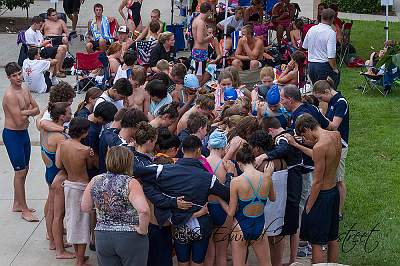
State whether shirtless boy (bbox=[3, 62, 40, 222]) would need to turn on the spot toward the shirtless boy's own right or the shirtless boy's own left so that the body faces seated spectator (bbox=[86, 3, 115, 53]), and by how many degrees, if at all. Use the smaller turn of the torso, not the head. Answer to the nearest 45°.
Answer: approximately 135° to the shirtless boy's own left

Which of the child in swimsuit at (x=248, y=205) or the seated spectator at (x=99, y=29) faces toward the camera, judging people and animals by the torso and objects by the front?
the seated spectator

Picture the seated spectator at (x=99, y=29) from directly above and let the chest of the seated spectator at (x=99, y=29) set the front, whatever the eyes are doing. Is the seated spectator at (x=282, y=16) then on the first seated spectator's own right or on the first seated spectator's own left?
on the first seated spectator's own left

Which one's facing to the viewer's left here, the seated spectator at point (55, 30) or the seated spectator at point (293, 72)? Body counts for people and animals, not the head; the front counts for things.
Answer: the seated spectator at point (293, 72)

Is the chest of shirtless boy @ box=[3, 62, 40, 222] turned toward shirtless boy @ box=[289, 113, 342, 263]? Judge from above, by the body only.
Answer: yes

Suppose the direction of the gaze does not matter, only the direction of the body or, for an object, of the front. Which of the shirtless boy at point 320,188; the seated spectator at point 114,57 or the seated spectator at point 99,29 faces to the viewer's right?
the seated spectator at point 114,57

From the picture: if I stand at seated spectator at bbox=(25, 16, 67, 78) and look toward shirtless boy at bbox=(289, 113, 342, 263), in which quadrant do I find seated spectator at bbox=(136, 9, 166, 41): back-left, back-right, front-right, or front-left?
front-left

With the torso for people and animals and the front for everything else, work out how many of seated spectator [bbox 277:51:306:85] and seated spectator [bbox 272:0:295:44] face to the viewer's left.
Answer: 1

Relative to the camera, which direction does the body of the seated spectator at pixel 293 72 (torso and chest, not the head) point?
to the viewer's left

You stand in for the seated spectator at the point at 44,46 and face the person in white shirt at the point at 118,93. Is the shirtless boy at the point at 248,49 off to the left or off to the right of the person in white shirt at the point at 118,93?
left

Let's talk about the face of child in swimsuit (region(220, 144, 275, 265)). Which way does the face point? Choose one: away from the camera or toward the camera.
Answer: away from the camera

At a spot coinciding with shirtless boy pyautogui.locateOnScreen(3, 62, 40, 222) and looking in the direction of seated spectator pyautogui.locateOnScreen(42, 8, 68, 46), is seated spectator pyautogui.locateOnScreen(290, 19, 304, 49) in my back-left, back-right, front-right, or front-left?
front-right

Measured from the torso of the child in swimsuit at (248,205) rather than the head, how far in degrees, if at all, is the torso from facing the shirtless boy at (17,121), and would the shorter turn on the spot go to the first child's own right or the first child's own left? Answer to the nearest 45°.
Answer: approximately 45° to the first child's own left

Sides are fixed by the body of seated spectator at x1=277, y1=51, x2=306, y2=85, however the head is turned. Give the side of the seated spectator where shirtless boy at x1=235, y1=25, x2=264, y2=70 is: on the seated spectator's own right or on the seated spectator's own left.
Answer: on the seated spectator's own right

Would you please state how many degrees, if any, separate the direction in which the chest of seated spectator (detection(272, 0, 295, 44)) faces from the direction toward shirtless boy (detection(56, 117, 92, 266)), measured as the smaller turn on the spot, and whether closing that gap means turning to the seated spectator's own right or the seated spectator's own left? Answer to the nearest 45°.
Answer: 0° — they already face them

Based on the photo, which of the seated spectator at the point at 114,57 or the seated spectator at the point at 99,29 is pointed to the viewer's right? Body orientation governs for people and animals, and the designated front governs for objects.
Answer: the seated spectator at the point at 114,57

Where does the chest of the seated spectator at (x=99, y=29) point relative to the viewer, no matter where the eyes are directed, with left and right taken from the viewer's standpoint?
facing the viewer

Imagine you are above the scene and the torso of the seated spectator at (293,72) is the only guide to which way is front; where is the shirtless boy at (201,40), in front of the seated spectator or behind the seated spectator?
in front

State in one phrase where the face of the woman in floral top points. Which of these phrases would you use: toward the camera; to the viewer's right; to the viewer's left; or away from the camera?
away from the camera
